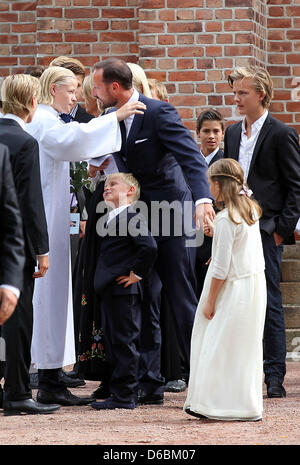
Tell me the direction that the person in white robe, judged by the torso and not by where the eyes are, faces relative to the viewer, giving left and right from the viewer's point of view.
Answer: facing to the right of the viewer

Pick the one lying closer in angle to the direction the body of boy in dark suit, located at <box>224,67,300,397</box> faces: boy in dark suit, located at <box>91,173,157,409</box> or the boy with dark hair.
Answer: the boy in dark suit

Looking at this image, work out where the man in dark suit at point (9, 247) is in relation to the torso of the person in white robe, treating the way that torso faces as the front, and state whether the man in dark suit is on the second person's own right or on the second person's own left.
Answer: on the second person's own right

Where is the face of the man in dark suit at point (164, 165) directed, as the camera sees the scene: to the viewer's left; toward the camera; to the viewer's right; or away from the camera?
to the viewer's left

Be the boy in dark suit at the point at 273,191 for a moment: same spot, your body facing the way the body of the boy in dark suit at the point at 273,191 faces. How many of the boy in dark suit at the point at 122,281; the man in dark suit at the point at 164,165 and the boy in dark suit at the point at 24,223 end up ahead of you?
3

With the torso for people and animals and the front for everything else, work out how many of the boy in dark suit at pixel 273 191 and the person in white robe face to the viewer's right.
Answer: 1

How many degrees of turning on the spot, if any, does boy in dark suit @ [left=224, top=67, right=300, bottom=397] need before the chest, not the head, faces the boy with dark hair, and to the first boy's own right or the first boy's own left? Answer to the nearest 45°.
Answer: approximately 135° to the first boy's own right

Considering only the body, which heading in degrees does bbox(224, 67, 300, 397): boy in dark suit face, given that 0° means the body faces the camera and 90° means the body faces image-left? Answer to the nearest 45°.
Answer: approximately 45°

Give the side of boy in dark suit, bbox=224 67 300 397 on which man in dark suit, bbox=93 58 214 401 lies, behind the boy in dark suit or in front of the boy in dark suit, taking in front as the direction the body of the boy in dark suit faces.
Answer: in front

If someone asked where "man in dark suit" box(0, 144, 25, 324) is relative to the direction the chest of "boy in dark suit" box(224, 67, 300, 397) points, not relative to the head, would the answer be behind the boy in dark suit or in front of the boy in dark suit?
in front

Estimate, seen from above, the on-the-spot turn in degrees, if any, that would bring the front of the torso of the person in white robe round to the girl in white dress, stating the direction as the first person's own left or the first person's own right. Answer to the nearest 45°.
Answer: approximately 45° to the first person's own right

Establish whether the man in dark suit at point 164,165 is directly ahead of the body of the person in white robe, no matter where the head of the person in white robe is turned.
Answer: yes

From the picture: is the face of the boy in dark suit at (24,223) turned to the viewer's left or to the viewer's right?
to the viewer's right
